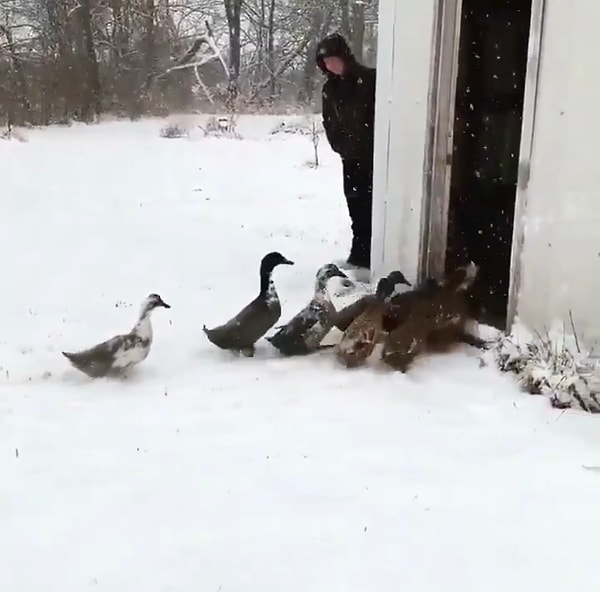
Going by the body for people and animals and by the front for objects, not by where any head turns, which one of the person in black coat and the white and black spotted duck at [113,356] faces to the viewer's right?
the white and black spotted duck

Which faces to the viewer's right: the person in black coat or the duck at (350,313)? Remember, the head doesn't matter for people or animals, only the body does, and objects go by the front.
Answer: the duck

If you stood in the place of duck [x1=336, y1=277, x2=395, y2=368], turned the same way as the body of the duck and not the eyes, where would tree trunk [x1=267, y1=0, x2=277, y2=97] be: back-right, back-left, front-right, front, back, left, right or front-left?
front-left

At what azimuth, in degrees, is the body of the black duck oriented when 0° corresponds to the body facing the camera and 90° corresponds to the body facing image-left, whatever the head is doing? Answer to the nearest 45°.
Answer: approximately 270°

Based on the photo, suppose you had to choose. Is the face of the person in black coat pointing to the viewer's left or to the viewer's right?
to the viewer's left

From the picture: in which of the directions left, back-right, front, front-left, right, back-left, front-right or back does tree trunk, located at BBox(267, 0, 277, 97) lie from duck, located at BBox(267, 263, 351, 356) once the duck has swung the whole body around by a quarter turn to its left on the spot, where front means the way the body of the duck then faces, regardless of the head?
front

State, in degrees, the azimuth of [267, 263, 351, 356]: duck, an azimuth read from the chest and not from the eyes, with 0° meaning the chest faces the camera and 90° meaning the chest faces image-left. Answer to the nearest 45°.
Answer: approximately 270°

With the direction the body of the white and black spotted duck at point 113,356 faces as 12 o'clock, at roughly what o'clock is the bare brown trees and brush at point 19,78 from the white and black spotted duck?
The bare brown trees and brush is roughly at 9 o'clock from the white and black spotted duck.

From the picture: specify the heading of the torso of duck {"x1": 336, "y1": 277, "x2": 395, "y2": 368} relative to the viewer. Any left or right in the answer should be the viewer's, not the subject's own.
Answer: facing away from the viewer and to the right of the viewer

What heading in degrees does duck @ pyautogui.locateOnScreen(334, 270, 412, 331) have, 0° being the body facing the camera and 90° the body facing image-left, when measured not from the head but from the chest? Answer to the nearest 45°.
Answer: approximately 270°

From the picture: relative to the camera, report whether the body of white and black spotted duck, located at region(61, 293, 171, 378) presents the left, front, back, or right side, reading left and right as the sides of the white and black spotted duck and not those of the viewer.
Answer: right

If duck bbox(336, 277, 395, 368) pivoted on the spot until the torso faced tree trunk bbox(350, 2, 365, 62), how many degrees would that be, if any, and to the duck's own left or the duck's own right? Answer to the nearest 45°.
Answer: approximately 45° to the duck's own left
